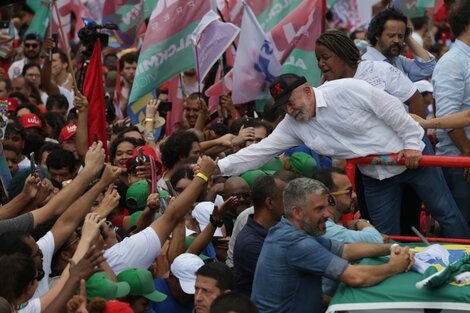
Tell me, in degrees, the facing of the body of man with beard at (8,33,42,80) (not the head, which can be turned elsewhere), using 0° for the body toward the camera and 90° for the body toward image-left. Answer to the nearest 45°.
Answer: approximately 0°

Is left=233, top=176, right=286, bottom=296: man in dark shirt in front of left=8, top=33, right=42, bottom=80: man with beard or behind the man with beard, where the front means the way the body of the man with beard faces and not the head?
in front
